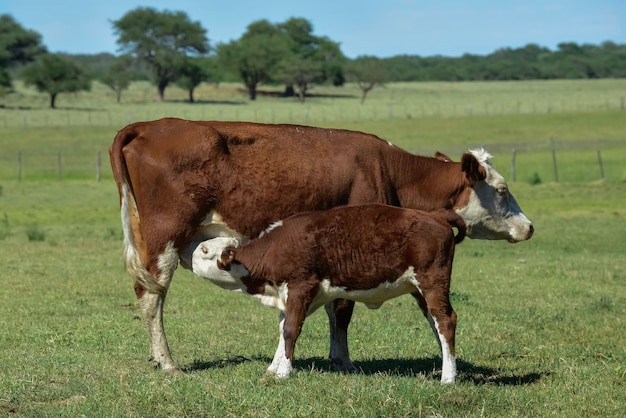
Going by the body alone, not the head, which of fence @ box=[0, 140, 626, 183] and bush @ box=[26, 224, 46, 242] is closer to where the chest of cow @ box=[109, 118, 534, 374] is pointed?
the fence

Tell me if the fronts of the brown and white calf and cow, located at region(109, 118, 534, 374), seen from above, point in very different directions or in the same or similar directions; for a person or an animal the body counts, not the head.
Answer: very different directions

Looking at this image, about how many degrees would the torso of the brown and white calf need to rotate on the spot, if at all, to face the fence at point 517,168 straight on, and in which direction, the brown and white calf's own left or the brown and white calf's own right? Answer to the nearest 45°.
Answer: approximately 90° to the brown and white calf's own right

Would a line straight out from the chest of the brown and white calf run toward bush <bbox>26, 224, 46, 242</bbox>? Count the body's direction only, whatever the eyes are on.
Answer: no

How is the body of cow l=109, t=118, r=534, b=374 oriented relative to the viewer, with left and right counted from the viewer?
facing to the right of the viewer

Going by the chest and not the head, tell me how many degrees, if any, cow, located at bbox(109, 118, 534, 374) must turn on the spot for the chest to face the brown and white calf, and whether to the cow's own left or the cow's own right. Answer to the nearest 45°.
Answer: approximately 45° to the cow's own right

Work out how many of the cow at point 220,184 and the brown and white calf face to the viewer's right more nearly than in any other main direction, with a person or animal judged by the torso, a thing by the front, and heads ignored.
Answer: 1

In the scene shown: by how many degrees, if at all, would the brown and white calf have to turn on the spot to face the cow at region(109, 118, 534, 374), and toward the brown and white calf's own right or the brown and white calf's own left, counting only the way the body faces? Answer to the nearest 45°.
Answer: approximately 45° to the brown and white calf's own right

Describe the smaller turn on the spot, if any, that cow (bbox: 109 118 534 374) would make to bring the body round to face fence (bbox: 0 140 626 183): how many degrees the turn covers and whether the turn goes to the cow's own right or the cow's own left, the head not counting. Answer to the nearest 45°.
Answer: approximately 90° to the cow's own left

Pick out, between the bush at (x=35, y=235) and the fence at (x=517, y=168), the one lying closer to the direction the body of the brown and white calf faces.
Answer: the bush

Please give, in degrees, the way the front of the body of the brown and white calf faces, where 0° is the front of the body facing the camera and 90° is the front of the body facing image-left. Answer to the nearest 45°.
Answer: approximately 90°

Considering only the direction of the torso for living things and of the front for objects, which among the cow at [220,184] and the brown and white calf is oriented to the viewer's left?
the brown and white calf
